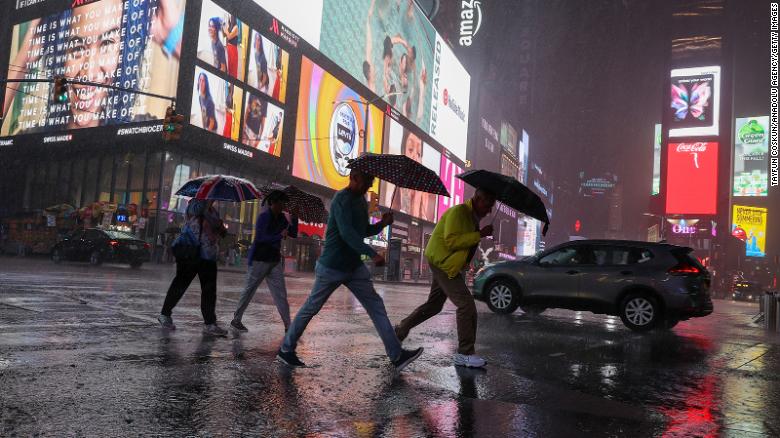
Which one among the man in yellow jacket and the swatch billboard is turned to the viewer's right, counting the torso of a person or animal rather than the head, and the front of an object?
the man in yellow jacket

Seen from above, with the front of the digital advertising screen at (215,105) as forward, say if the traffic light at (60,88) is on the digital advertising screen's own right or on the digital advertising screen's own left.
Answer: on the digital advertising screen's own right

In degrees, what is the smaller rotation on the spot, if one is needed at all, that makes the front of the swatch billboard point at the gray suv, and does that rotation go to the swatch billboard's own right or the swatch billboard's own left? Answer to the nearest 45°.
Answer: approximately 45° to the swatch billboard's own left

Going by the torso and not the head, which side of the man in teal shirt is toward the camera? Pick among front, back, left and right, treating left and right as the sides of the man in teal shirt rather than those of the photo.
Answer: right

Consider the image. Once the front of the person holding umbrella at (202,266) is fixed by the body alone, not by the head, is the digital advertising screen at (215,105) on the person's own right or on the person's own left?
on the person's own left

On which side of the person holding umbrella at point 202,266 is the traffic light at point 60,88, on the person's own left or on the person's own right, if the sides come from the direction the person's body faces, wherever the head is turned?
on the person's own left

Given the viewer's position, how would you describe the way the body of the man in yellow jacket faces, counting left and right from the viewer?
facing to the right of the viewer

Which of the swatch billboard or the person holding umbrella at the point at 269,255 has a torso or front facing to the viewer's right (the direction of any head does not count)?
the person holding umbrella

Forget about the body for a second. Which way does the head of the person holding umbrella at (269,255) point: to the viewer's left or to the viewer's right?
to the viewer's right

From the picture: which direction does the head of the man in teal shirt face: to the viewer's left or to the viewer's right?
to the viewer's right

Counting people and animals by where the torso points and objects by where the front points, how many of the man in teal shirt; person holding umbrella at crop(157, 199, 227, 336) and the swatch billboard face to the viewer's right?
2

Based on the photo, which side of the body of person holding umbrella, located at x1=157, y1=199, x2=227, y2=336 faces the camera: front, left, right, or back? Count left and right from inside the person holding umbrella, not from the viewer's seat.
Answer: right
